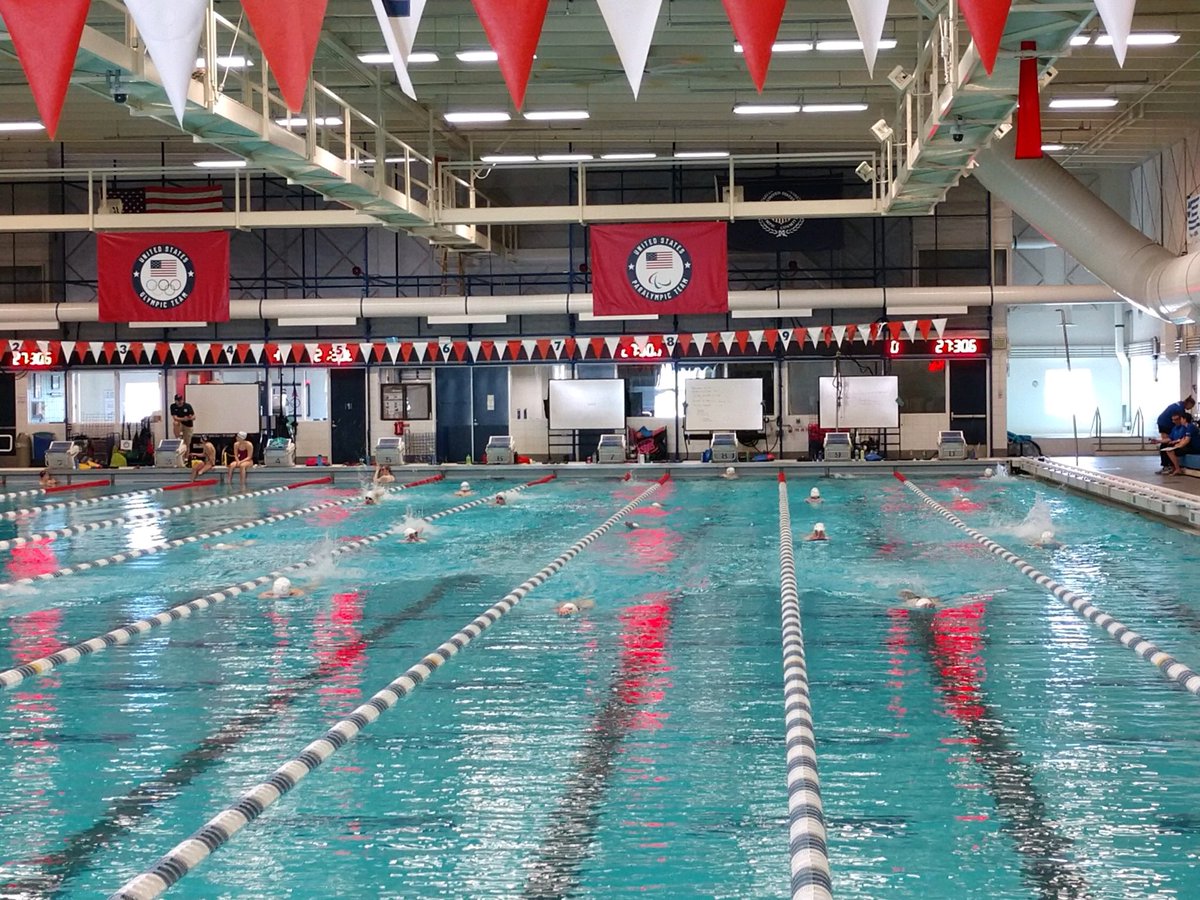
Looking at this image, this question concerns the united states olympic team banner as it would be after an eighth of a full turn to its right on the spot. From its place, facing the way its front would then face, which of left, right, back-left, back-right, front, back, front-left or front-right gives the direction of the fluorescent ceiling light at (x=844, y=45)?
left

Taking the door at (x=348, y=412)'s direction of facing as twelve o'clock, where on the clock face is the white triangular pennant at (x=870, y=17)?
The white triangular pennant is roughly at 12 o'clock from the door.

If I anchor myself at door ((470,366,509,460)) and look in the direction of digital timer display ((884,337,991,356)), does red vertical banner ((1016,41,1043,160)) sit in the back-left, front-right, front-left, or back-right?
front-right

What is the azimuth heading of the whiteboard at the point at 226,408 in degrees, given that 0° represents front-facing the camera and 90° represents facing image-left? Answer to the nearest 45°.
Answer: approximately 0°

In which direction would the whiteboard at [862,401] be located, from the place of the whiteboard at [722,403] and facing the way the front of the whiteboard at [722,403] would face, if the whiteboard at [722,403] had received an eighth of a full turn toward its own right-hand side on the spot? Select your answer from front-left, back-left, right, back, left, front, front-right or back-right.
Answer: back-left

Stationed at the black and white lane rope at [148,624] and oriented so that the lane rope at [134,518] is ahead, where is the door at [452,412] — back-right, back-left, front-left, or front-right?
front-right

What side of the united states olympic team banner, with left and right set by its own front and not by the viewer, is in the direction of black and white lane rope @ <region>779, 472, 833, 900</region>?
front

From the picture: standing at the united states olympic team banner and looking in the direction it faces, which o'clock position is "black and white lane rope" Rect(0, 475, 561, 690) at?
The black and white lane rope is roughly at 12 o'clock from the united states olympic team banner.

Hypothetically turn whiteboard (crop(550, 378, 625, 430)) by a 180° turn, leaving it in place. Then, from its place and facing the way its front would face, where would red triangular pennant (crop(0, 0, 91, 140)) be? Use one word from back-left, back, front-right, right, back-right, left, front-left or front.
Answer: back

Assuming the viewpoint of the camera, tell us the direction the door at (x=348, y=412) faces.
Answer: facing the viewer

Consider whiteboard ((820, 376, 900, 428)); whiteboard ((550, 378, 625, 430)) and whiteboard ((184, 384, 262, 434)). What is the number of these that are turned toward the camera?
3

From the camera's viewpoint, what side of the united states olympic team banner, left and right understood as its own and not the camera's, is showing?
front

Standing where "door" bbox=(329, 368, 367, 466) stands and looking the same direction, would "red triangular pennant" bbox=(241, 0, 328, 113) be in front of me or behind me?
in front

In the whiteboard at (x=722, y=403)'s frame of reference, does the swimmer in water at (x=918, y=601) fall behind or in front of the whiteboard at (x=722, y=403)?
in front

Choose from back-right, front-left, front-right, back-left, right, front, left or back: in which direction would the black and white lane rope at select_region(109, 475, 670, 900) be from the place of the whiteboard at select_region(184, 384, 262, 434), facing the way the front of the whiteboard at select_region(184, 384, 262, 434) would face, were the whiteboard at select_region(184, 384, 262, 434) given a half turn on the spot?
back
